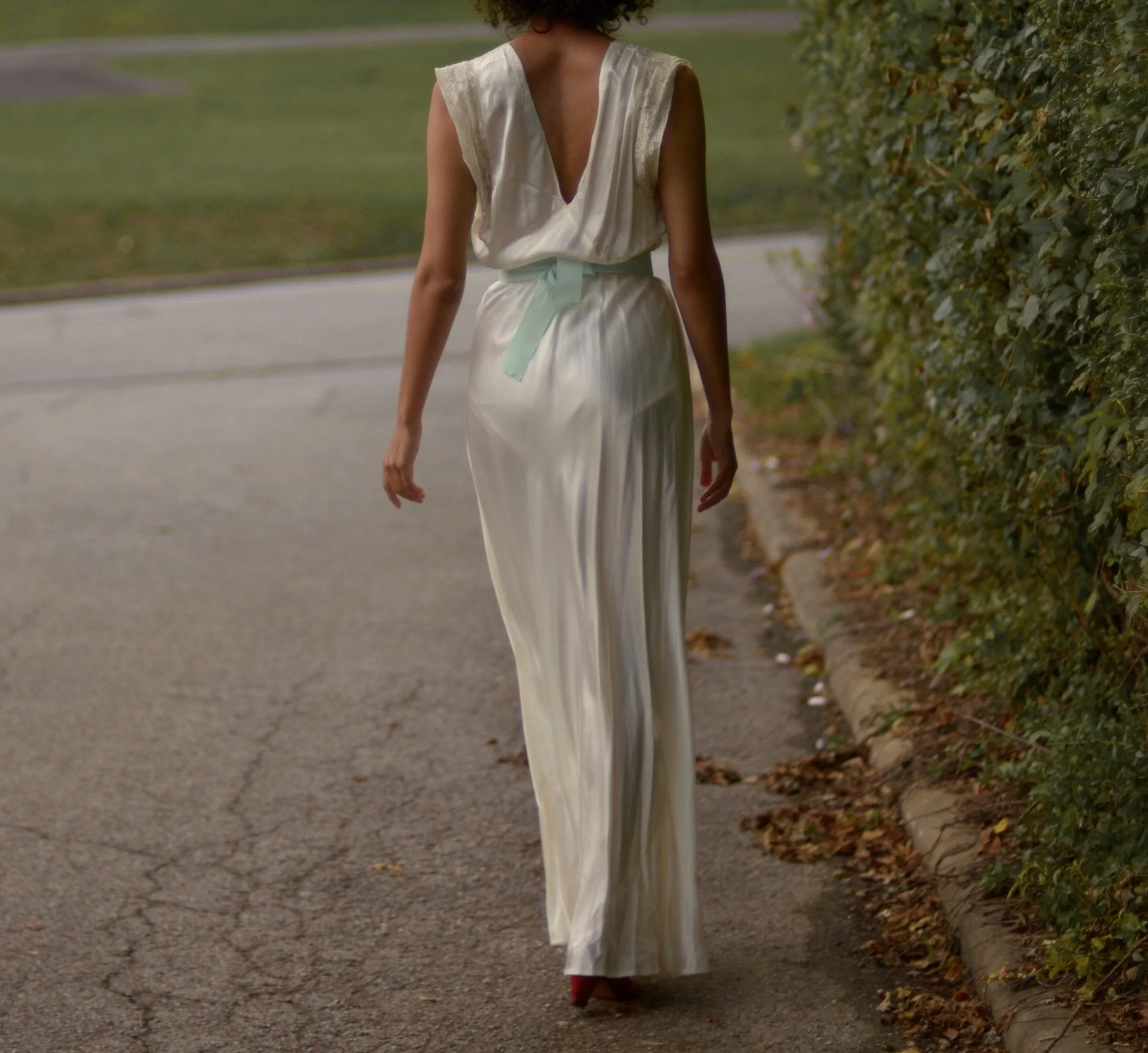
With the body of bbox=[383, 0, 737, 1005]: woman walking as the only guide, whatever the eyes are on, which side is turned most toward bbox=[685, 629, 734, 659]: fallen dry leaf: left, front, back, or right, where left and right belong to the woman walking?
front

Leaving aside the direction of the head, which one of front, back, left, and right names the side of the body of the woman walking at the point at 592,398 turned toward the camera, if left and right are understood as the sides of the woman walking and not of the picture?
back
